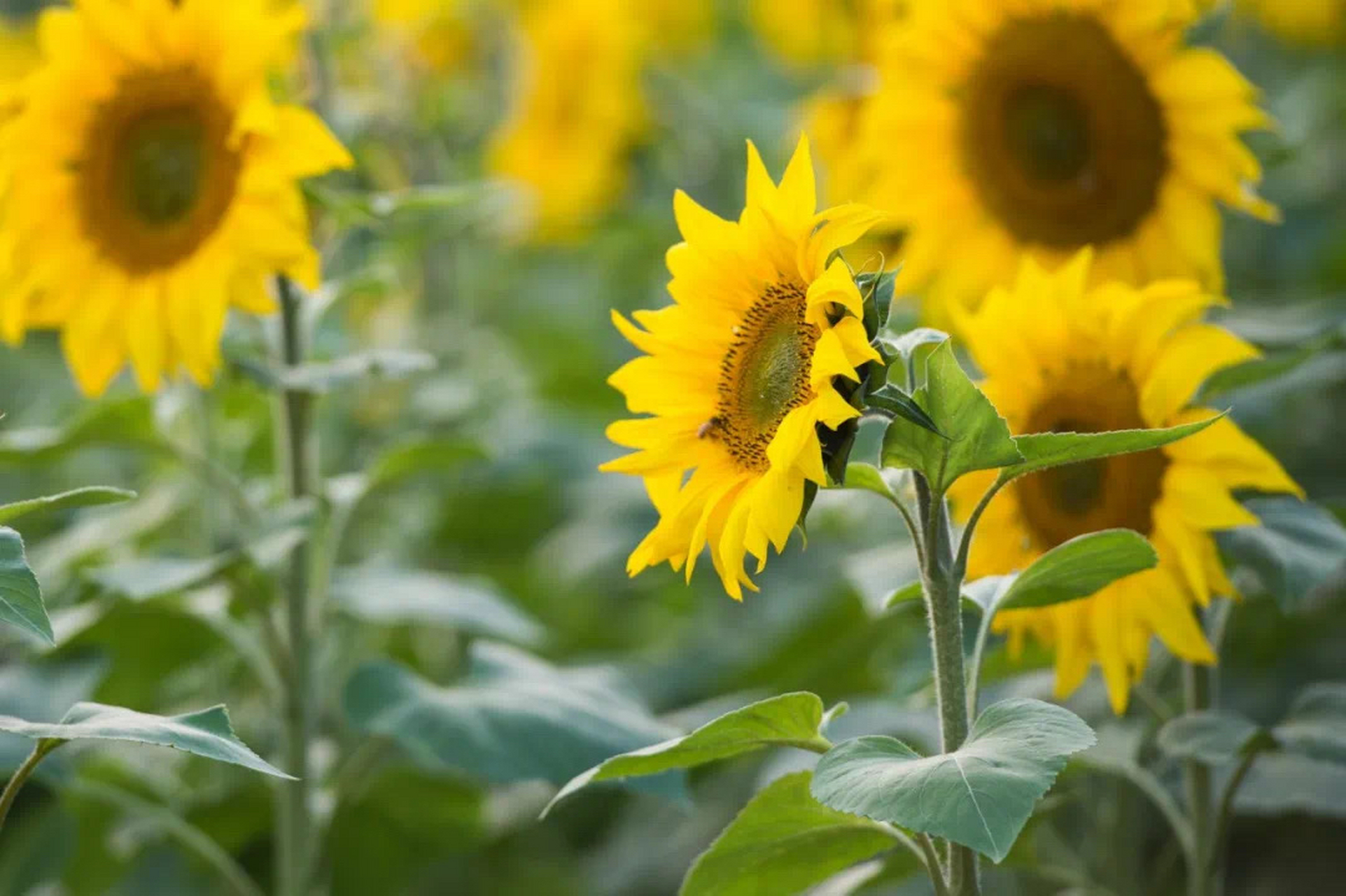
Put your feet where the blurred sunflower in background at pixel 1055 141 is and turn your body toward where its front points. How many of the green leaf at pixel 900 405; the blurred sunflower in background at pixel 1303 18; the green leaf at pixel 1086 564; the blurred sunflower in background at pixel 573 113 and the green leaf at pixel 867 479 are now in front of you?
3

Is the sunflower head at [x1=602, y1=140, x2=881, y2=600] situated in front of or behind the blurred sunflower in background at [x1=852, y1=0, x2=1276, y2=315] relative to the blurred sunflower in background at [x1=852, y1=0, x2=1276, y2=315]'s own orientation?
in front

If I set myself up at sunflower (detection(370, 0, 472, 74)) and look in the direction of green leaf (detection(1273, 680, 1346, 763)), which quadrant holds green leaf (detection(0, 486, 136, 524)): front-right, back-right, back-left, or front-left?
front-right

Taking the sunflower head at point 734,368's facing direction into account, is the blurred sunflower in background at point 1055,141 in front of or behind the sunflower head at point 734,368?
behind

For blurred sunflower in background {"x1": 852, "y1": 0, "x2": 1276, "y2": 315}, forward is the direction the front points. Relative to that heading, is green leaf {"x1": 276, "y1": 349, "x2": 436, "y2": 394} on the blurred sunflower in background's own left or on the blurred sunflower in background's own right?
on the blurred sunflower in background's own right

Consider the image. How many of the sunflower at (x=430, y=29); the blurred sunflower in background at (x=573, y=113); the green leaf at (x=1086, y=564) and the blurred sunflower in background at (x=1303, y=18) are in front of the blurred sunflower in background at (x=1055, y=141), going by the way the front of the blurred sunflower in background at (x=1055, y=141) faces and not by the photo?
1

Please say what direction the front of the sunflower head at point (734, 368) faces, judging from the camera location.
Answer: facing the viewer and to the left of the viewer

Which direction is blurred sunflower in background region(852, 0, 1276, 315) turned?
toward the camera

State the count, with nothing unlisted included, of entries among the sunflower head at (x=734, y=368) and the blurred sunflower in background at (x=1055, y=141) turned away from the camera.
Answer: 0

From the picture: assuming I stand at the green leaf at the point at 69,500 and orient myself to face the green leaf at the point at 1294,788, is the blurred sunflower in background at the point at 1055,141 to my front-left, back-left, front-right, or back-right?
front-left
